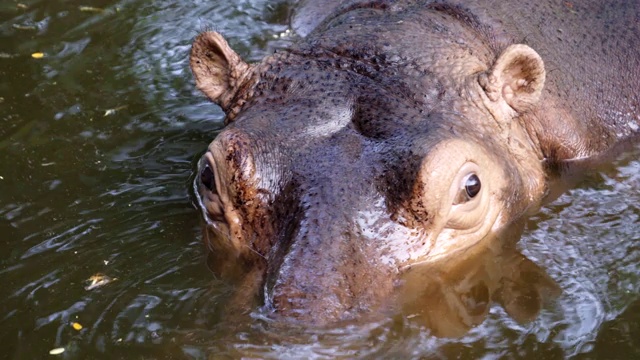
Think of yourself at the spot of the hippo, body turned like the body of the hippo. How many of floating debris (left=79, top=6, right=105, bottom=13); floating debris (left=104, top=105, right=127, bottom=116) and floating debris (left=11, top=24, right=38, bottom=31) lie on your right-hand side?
3

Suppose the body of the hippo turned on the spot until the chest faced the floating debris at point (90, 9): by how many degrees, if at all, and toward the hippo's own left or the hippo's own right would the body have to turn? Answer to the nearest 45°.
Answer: approximately 90° to the hippo's own right

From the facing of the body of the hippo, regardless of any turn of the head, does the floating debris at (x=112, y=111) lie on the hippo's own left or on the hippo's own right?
on the hippo's own right

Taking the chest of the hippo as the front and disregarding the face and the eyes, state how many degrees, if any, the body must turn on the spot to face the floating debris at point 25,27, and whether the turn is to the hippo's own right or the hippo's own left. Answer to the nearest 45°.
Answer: approximately 90° to the hippo's own right

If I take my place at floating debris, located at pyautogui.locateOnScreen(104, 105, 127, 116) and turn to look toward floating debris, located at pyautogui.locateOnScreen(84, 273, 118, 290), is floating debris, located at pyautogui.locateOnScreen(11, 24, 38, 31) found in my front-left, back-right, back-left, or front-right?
back-right

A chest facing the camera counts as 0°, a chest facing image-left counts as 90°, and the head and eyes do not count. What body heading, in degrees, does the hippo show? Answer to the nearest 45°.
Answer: approximately 45°
